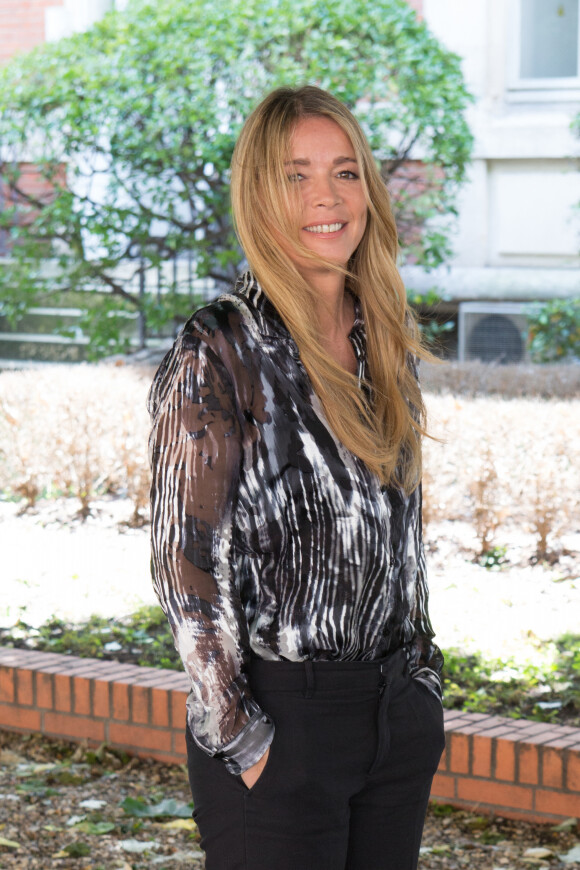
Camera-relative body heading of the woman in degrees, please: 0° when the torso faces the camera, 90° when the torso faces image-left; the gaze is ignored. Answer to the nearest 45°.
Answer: approximately 315°

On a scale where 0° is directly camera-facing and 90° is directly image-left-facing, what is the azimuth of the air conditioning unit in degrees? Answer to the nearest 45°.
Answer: approximately 0°

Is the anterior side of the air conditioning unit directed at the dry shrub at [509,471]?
yes

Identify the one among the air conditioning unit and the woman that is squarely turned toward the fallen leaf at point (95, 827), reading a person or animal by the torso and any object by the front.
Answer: the air conditioning unit

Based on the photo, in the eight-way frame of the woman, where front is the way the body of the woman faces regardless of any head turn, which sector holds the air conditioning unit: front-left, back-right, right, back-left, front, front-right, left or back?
back-left

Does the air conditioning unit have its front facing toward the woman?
yes

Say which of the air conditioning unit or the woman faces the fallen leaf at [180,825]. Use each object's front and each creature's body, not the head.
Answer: the air conditioning unit
